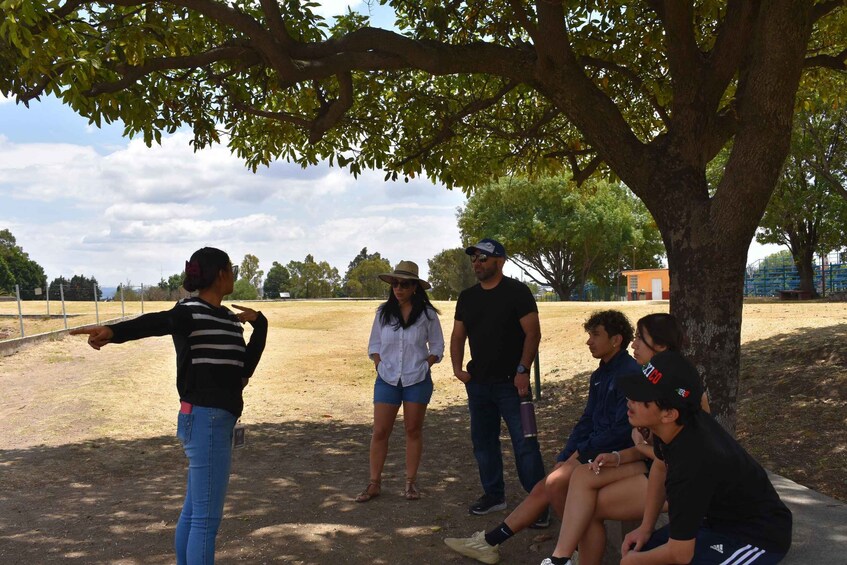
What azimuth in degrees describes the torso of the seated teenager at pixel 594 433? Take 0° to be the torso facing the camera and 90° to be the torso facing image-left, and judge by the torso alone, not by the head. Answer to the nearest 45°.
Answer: approximately 90°

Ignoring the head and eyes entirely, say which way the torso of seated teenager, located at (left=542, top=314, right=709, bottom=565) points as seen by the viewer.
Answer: to the viewer's left

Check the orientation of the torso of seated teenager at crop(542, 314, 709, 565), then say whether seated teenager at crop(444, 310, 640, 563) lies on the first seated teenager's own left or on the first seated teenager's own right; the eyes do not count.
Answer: on the first seated teenager's own right

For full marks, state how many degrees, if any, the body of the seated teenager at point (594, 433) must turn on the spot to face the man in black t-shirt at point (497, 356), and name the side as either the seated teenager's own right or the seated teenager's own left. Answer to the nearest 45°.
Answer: approximately 45° to the seated teenager's own right

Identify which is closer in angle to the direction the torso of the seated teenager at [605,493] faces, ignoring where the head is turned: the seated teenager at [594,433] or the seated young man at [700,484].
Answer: the seated teenager

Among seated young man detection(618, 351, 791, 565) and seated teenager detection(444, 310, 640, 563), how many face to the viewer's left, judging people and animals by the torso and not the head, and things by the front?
2

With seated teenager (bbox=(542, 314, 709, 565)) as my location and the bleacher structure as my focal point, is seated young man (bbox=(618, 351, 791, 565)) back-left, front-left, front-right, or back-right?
back-right

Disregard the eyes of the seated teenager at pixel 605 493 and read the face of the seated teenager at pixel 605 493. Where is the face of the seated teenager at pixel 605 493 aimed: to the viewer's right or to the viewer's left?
to the viewer's left

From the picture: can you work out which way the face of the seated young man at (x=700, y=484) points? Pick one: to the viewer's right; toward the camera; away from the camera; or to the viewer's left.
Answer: to the viewer's left

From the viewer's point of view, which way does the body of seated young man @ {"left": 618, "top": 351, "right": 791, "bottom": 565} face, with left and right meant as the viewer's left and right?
facing to the left of the viewer

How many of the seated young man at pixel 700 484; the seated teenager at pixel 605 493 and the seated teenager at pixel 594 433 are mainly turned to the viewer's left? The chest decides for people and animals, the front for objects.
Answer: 3

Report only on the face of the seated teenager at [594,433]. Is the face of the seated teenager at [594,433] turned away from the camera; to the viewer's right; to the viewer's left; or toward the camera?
to the viewer's left

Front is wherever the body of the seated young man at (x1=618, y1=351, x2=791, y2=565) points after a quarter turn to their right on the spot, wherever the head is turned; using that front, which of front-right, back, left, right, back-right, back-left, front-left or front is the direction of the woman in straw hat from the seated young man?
front-left

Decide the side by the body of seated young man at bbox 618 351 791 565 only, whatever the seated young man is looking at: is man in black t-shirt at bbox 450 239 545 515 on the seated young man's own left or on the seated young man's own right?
on the seated young man's own right
